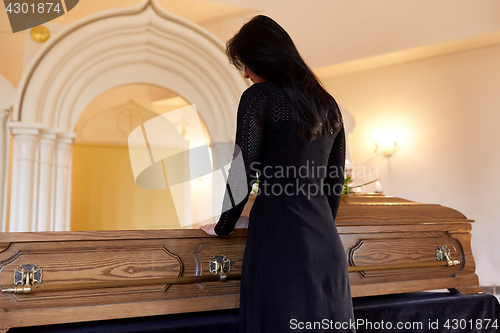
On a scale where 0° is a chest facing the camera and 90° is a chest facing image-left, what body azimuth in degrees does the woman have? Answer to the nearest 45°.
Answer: approximately 135°

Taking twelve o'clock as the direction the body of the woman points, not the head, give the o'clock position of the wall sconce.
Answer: The wall sconce is roughly at 2 o'clock from the woman.

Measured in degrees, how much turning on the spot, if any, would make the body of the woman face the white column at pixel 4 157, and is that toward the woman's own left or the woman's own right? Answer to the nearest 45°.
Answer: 0° — they already face it

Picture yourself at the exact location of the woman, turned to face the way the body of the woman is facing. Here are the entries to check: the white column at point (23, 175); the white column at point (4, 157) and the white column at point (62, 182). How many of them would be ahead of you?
3

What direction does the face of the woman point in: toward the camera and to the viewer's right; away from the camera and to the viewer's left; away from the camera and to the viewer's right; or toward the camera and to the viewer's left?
away from the camera and to the viewer's left
